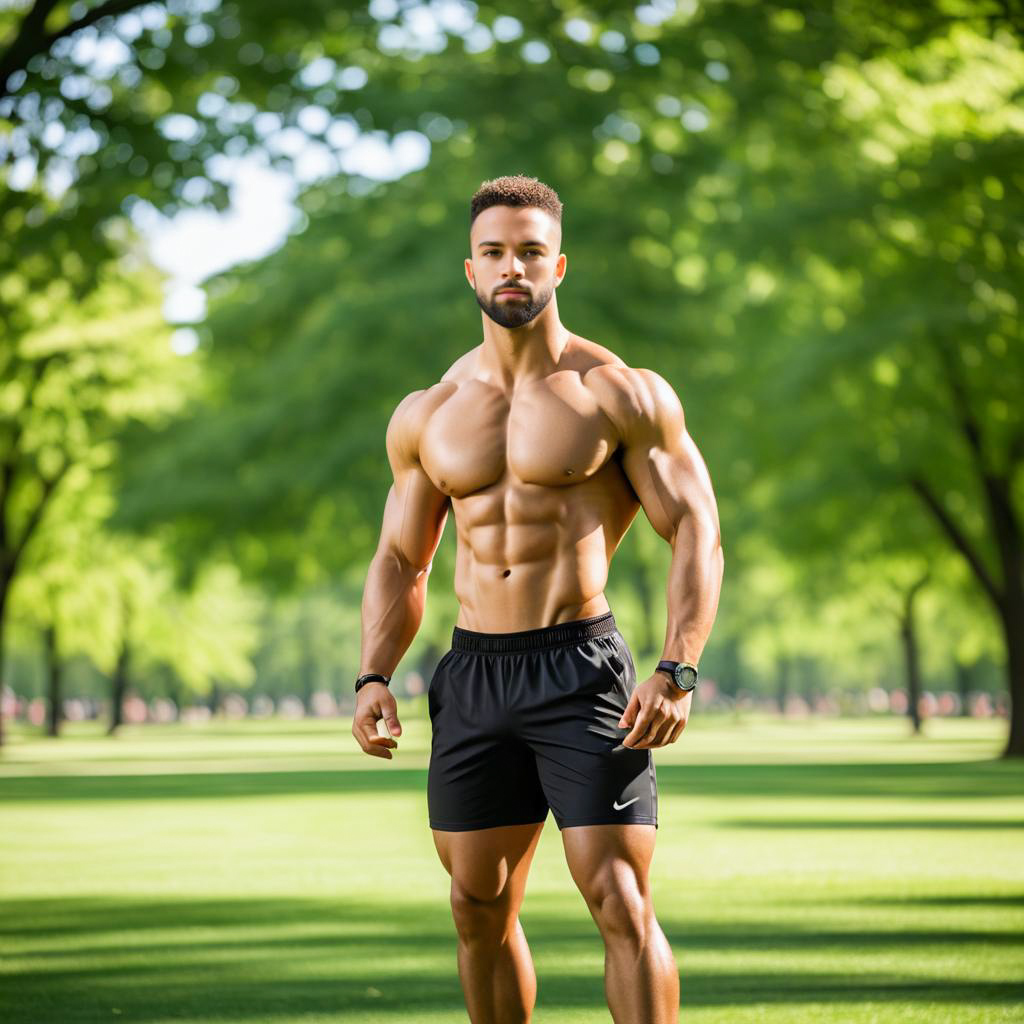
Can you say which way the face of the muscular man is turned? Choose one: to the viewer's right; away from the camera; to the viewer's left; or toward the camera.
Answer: toward the camera

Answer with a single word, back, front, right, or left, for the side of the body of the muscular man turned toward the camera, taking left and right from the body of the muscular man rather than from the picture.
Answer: front

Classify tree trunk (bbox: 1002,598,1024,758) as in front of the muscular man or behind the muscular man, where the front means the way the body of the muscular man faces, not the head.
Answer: behind
